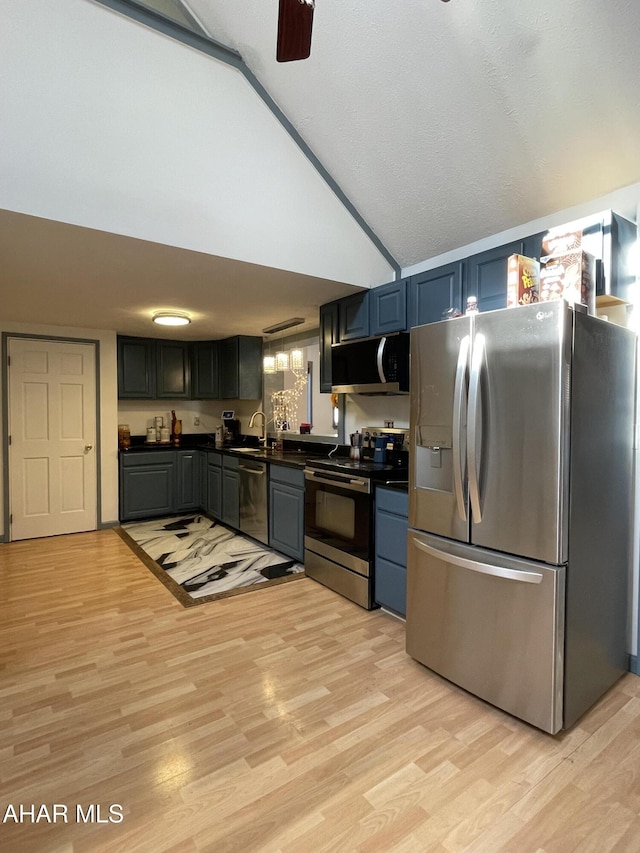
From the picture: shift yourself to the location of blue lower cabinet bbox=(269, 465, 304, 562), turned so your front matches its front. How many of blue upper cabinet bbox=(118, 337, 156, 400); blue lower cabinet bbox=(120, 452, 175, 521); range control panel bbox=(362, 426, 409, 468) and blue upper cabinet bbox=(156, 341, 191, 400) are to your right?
3

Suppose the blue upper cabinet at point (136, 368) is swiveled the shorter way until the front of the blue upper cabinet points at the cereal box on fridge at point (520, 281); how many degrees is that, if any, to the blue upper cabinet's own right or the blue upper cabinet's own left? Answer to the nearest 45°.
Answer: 0° — it already faces it

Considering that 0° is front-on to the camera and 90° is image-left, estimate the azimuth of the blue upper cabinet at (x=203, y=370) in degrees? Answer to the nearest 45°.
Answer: approximately 0°

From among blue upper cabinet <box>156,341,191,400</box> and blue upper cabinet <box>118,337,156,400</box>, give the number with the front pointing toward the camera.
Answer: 2

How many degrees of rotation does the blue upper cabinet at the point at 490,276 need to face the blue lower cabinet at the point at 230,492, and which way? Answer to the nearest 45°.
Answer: approximately 90° to its right

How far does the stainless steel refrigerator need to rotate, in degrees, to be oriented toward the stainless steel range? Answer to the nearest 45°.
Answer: approximately 90° to its right

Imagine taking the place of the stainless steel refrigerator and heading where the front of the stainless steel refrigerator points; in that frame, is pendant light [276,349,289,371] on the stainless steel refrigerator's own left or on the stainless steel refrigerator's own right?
on the stainless steel refrigerator's own right

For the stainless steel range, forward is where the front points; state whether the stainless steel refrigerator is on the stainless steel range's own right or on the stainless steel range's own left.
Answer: on the stainless steel range's own left

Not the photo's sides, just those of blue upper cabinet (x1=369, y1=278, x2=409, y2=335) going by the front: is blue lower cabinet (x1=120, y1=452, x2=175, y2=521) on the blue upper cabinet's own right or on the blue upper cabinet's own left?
on the blue upper cabinet's own right

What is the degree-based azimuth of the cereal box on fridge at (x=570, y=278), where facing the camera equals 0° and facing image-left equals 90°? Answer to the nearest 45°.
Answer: approximately 45°
